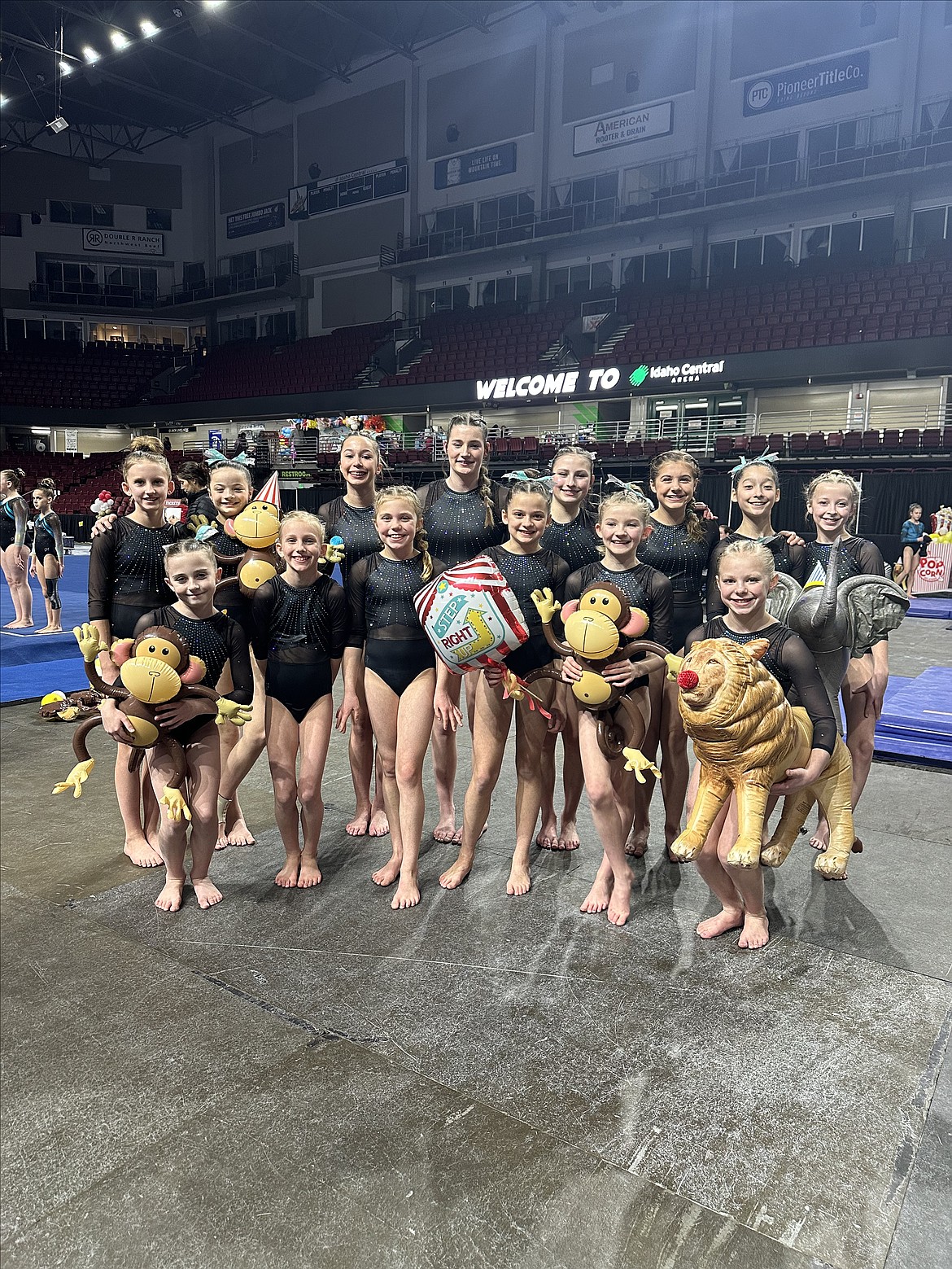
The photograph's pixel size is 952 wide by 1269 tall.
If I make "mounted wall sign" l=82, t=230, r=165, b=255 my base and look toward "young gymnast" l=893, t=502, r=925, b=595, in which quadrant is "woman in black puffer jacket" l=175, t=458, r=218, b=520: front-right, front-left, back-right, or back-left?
front-right

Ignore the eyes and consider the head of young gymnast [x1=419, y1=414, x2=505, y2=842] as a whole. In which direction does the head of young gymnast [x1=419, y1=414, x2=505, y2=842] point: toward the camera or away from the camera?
toward the camera

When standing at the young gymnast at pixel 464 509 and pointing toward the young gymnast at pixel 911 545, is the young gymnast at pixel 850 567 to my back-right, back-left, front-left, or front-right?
front-right

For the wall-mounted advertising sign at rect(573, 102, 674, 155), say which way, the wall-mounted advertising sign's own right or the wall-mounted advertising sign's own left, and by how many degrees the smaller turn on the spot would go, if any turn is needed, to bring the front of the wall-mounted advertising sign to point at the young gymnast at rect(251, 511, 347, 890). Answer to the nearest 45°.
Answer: approximately 45° to the wall-mounted advertising sign's own left

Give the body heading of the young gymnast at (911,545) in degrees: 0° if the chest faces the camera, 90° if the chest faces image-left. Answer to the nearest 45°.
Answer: approximately 315°

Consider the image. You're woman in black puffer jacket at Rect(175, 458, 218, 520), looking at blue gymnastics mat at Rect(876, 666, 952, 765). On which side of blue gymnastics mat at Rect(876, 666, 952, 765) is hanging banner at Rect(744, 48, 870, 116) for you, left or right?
left

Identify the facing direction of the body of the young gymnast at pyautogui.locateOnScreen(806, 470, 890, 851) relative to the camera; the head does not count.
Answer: toward the camera

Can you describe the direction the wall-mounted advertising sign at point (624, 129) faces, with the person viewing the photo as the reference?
facing the viewer and to the left of the viewer

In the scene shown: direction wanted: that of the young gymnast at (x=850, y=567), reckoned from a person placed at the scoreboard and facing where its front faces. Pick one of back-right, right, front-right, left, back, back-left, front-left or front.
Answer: front-left

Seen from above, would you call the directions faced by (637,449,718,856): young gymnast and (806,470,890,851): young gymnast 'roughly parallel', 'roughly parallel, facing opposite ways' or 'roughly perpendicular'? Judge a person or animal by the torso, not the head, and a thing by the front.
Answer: roughly parallel

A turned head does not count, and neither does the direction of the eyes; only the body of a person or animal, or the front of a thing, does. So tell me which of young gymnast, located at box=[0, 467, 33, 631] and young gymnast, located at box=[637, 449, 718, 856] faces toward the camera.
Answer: young gymnast, located at box=[637, 449, 718, 856]

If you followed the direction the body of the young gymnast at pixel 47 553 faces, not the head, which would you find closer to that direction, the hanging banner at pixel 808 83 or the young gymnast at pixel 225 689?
the young gymnast

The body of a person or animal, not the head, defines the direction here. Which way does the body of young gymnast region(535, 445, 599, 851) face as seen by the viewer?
toward the camera

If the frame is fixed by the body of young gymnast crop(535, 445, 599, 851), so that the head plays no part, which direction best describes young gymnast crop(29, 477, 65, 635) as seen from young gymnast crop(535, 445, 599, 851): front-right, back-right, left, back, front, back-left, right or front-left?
back-right

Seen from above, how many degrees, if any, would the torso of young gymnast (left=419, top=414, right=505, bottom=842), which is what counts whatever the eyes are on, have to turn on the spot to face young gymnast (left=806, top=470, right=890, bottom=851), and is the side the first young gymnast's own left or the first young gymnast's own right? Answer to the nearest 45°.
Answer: approximately 90° to the first young gymnast's own left

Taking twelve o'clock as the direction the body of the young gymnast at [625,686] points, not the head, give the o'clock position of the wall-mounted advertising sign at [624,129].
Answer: The wall-mounted advertising sign is roughly at 6 o'clock from the young gymnast.

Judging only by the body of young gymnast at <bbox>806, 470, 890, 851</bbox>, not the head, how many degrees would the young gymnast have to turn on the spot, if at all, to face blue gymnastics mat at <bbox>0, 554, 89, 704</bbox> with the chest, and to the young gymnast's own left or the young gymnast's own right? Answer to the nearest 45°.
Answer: approximately 90° to the young gymnast's own right

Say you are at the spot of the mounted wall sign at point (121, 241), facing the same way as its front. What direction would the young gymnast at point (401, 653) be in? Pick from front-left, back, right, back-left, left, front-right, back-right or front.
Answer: front

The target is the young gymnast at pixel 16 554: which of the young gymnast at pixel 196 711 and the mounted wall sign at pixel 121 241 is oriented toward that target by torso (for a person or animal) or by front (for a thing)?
the mounted wall sign
